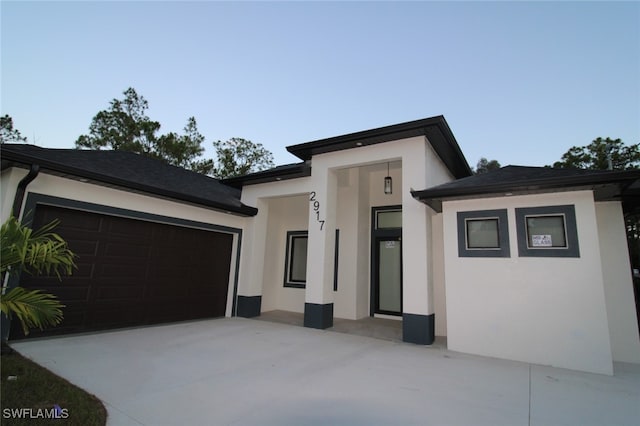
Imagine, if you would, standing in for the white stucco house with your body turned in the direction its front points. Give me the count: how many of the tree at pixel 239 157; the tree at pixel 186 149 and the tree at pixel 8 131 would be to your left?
0

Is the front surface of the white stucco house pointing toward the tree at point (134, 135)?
no

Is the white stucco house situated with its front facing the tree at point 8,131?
no

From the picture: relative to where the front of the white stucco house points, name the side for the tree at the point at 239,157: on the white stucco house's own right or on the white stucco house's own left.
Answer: on the white stucco house's own right

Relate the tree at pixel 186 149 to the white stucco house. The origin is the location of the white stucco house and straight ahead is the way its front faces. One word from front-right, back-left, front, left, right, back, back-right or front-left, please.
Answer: right

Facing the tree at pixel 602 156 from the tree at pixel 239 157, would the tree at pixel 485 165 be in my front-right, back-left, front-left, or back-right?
front-left

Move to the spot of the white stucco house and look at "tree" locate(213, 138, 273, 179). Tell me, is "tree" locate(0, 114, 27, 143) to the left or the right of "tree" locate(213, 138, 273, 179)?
left

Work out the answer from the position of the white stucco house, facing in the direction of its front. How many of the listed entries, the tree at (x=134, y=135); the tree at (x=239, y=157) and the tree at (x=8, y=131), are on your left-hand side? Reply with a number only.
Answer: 0

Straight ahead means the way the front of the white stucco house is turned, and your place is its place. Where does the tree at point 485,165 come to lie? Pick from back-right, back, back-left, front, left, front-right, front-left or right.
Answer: back

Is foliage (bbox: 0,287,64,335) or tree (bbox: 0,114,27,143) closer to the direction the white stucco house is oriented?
the foliage

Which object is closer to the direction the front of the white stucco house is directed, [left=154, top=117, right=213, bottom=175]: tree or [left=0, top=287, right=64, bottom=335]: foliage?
the foliage

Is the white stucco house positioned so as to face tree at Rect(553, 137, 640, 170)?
no

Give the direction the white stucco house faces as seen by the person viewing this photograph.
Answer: facing the viewer and to the left of the viewer
